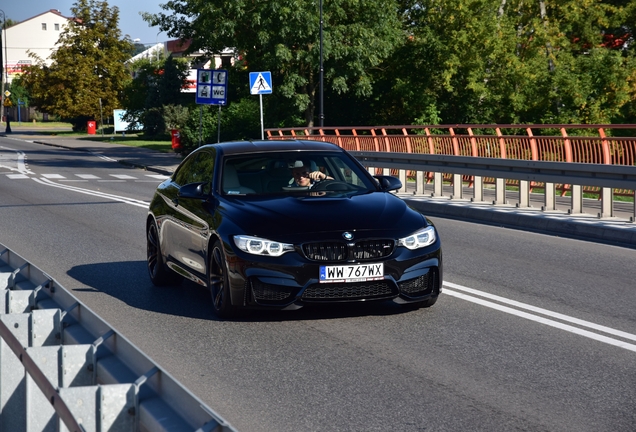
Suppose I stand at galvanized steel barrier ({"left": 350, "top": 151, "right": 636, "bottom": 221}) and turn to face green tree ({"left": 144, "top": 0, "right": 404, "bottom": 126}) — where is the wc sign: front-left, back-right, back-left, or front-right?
front-left

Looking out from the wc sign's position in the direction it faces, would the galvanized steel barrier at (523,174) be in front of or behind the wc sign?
in front

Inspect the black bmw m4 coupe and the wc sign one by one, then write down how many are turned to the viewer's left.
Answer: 0

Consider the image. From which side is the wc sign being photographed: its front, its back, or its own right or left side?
front

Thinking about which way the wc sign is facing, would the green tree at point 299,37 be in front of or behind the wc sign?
behind

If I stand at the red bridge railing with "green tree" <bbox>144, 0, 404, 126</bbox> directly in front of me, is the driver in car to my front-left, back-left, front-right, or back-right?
back-left

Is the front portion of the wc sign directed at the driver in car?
yes

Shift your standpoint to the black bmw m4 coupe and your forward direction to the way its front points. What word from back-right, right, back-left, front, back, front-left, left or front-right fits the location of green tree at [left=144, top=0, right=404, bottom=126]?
back-left

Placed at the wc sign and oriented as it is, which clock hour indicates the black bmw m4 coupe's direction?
The black bmw m4 coupe is roughly at 12 o'clock from the wc sign.

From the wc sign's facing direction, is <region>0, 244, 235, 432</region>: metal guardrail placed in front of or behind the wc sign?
in front

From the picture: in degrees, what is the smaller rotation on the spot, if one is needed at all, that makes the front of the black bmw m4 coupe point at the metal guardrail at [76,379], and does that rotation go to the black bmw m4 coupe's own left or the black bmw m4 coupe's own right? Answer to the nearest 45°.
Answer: approximately 45° to the black bmw m4 coupe's own right

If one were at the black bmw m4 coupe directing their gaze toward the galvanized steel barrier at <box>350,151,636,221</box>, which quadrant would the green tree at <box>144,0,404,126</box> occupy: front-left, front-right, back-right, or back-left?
front-left

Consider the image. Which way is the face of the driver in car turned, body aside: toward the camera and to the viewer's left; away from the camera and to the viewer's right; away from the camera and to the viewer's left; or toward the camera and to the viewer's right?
toward the camera and to the viewer's right
